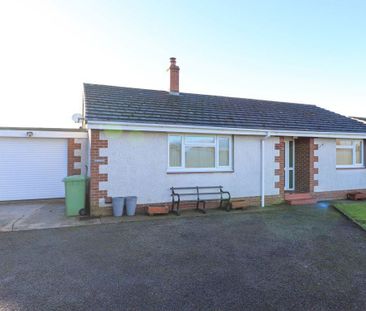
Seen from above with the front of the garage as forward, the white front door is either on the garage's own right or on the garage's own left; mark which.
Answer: on the garage's own left

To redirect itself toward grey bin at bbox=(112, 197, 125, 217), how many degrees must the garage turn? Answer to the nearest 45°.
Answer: approximately 45° to its left

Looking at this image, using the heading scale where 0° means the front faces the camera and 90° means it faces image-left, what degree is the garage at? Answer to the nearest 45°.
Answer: approximately 0°

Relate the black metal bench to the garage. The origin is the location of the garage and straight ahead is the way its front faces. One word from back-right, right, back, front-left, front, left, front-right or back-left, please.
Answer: front-left

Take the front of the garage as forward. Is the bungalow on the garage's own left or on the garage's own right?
on the garage's own left
